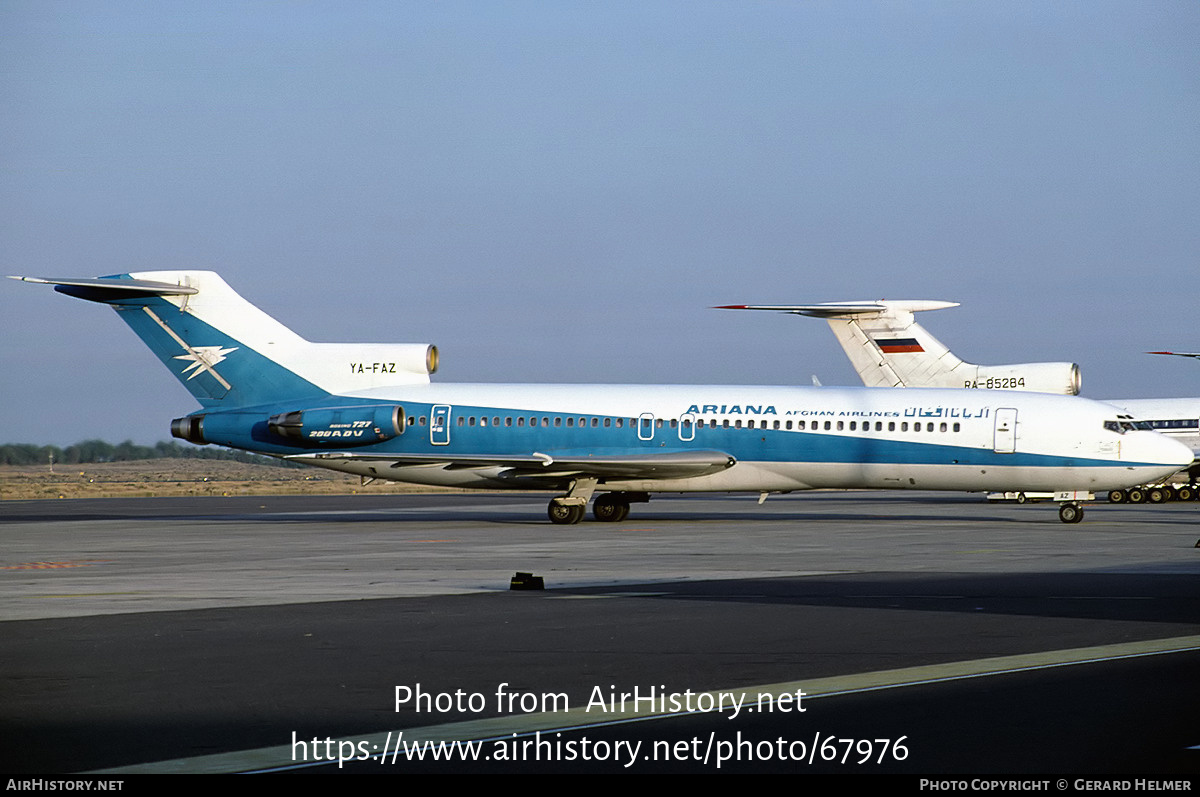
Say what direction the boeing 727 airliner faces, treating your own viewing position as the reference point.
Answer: facing to the right of the viewer
